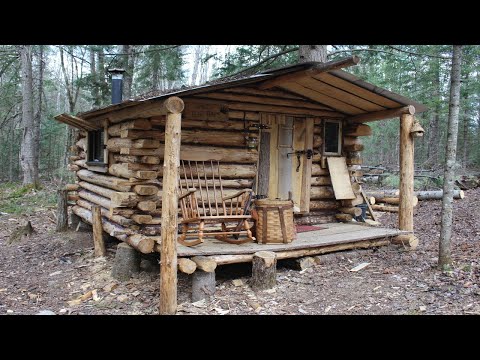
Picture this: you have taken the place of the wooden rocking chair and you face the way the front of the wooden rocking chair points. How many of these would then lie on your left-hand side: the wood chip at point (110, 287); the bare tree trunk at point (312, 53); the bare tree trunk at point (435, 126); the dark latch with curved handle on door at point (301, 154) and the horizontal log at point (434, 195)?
4

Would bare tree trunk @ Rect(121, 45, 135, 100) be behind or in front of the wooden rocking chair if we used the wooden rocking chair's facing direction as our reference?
behind

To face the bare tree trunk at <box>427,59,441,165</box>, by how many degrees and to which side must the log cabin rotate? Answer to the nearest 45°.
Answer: approximately 90° to its left

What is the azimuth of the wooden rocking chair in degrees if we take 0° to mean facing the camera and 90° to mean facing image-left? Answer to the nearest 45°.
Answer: approximately 315°

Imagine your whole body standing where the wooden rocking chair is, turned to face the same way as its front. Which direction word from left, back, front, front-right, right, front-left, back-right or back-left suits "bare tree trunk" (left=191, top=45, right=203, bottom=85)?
back-left

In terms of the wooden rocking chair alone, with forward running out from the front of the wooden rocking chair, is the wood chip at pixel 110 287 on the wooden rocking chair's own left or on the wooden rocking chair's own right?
on the wooden rocking chair's own right

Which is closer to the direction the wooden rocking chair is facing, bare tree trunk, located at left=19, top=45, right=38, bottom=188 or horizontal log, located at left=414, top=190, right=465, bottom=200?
the horizontal log

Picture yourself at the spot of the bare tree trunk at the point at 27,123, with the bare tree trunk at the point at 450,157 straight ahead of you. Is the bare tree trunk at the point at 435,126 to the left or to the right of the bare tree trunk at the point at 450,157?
left

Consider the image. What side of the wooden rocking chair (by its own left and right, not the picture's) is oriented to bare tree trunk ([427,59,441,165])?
left

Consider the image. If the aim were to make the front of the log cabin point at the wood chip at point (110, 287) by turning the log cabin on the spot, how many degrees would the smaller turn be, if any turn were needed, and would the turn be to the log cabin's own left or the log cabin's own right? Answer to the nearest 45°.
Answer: approximately 90° to the log cabin's own right
